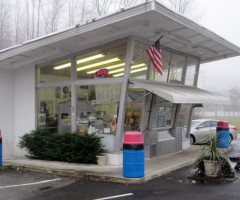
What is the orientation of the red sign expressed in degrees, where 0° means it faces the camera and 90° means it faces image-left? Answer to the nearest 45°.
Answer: approximately 45°

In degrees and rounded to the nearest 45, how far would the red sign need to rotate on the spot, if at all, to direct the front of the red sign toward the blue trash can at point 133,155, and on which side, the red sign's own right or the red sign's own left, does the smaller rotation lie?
approximately 45° to the red sign's own left

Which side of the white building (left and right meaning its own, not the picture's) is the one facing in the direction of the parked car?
left

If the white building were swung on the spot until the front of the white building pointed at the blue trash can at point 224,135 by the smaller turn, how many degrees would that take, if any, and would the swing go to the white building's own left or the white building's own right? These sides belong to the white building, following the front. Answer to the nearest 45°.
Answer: approximately 90° to the white building's own left

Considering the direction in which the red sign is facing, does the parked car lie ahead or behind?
behind

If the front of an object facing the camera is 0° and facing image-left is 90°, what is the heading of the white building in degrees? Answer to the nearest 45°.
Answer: approximately 315°
